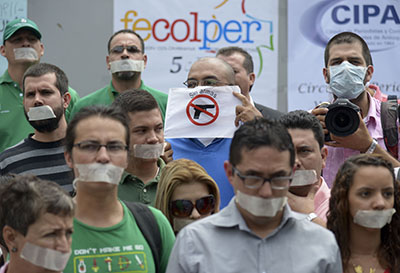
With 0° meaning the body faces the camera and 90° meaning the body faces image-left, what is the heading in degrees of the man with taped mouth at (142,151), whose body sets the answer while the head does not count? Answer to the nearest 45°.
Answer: approximately 315°

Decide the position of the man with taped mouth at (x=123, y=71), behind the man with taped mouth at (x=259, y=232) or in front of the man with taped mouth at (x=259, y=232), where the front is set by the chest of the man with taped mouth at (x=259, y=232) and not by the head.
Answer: behind

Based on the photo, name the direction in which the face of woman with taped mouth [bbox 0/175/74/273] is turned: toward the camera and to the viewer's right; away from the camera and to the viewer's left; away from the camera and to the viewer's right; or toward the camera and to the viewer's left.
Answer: toward the camera and to the viewer's right

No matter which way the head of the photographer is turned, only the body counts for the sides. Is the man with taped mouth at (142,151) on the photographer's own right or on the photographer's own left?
on the photographer's own right

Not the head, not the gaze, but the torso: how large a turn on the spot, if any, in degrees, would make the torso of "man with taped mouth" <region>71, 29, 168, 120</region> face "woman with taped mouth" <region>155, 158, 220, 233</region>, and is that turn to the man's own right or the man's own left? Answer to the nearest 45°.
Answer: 0° — they already face them

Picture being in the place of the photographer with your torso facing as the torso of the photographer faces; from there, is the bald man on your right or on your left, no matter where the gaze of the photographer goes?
on your right

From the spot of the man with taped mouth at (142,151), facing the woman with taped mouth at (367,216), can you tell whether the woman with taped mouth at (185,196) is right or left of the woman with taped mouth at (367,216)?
right

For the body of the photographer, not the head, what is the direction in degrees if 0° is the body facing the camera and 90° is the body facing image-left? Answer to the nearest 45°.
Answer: approximately 0°
